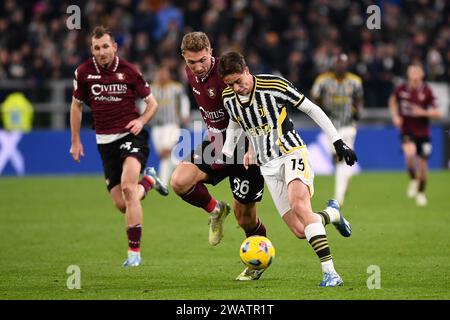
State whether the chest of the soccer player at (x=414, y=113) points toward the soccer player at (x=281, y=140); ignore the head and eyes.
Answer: yes

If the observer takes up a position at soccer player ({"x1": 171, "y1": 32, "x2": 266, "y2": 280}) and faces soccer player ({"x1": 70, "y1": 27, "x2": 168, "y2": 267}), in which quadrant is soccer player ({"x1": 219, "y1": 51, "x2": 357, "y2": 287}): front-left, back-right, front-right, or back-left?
back-left

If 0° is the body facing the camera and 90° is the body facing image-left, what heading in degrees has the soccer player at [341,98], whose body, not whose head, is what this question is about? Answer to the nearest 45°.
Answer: approximately 0°

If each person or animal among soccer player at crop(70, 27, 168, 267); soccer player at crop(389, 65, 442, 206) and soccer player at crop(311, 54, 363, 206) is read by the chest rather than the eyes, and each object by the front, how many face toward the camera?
3

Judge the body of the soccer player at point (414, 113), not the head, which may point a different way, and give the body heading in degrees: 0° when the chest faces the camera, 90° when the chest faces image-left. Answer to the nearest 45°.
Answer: approximately 0°

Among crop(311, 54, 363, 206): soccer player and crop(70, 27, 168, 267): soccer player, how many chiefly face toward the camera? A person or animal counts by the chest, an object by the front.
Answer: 2

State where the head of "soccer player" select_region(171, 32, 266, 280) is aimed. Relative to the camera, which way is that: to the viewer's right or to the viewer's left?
to the viewer's right

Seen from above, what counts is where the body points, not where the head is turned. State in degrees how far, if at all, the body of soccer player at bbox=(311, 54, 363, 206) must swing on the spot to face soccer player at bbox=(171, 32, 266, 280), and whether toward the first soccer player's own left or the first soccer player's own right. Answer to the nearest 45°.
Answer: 0° — they already face them

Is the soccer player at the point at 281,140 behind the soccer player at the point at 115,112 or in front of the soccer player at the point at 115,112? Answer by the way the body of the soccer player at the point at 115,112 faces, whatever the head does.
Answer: in front

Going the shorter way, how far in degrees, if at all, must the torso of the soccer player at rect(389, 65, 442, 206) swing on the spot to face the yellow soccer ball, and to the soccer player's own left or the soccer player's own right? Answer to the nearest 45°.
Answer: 0° — they already face it
